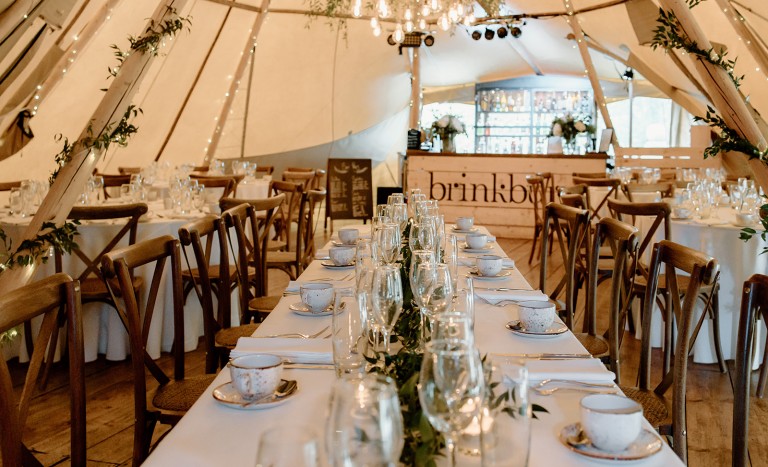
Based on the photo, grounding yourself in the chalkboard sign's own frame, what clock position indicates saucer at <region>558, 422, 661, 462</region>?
The saucer is roughly at 12 o'clock from the chalkboard sign.

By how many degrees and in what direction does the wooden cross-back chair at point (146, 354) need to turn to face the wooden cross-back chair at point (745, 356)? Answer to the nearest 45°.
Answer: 0° — it already faces it

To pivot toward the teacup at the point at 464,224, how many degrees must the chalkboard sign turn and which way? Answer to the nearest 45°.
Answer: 0° — it already faces it

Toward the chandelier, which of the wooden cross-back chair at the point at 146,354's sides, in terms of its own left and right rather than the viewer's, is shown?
left

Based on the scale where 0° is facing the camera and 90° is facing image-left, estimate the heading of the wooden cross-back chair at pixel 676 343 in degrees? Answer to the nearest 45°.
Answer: approximately 45°

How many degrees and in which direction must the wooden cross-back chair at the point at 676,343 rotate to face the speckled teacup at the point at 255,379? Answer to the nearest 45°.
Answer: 0° — it already faces it

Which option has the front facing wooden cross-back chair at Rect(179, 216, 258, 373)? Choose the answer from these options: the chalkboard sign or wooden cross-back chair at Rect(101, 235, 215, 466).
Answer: the chalkboard sign

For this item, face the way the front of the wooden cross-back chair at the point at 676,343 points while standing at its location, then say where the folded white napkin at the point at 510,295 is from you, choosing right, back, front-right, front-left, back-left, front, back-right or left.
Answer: front-right

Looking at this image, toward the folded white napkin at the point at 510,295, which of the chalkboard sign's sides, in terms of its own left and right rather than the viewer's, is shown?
front

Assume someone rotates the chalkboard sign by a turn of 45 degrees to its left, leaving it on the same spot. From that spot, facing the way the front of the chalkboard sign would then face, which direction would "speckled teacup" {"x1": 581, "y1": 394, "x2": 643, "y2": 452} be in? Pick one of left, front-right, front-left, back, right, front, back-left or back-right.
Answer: front-right

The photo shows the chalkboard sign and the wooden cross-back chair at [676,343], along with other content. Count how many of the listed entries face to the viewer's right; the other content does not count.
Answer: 0

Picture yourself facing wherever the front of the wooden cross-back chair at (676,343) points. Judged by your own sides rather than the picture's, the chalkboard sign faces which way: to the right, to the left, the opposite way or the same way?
to the left

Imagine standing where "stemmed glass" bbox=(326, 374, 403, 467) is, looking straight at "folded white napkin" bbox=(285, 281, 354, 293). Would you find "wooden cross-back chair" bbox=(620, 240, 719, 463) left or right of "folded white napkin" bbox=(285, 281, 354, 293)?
right

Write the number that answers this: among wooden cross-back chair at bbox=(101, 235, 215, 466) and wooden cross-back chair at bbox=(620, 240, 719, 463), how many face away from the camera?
0

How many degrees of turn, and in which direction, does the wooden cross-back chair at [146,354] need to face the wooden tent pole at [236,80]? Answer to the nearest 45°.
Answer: approximately 135° to its left

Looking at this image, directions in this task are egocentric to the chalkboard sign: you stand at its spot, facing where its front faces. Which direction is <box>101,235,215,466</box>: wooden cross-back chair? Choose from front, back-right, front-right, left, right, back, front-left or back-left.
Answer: front

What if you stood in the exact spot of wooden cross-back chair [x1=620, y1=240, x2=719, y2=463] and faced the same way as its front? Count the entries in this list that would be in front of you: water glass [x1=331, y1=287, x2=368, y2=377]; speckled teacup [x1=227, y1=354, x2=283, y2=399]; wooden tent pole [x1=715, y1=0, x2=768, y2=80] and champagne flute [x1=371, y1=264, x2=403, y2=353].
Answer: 3

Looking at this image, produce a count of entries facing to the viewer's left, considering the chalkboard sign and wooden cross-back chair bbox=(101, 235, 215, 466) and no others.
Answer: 0

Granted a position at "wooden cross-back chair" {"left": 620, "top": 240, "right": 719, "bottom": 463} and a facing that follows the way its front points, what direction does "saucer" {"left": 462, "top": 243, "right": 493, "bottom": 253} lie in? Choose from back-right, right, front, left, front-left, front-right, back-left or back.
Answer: right

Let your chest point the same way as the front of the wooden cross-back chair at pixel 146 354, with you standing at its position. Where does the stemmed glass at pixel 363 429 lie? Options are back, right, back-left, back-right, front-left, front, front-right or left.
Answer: front-right

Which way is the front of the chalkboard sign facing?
toward the camera
